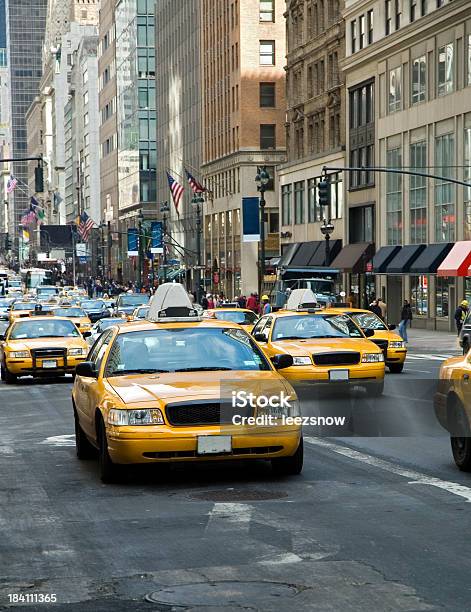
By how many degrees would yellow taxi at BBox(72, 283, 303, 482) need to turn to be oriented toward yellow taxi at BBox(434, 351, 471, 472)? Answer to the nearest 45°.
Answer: approximately 90° to its left

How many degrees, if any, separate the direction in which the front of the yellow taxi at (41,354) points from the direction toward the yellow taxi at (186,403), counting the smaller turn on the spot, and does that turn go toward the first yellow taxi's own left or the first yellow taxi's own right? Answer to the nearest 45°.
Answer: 0° — it already faces it

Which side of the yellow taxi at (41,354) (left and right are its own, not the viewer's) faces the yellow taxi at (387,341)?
left

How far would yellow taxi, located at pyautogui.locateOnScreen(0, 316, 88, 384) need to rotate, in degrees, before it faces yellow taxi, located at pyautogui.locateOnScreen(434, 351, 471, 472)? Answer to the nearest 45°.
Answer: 0° — it already faces it

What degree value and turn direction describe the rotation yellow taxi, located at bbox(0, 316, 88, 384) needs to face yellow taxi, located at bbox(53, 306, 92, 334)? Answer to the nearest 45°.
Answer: approximately 180°

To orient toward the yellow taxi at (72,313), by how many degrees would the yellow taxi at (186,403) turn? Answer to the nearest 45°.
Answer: approximately 180°

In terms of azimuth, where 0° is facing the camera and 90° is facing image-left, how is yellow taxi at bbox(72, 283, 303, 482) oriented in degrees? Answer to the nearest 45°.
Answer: approximately 0°

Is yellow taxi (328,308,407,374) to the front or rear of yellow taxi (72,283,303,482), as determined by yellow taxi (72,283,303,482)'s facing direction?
to the rear

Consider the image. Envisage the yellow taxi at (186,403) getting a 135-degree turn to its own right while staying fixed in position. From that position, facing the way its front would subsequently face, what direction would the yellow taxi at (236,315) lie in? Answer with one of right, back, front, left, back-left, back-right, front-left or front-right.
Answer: front-right

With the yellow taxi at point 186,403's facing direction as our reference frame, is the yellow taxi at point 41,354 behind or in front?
behind
